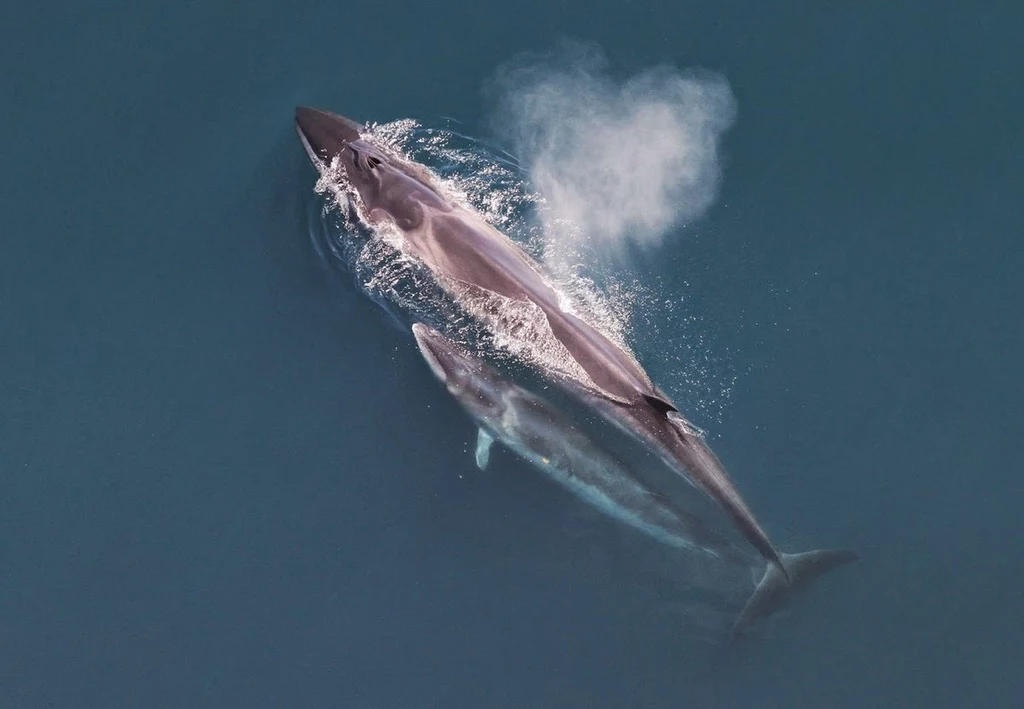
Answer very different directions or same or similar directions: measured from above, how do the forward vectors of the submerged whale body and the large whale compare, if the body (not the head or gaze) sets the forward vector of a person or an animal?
same or similar directions

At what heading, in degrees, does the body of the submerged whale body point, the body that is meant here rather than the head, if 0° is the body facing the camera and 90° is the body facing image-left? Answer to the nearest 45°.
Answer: approximately 135°

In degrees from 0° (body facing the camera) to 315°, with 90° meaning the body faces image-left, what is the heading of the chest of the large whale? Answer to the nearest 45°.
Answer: approximately 135°
